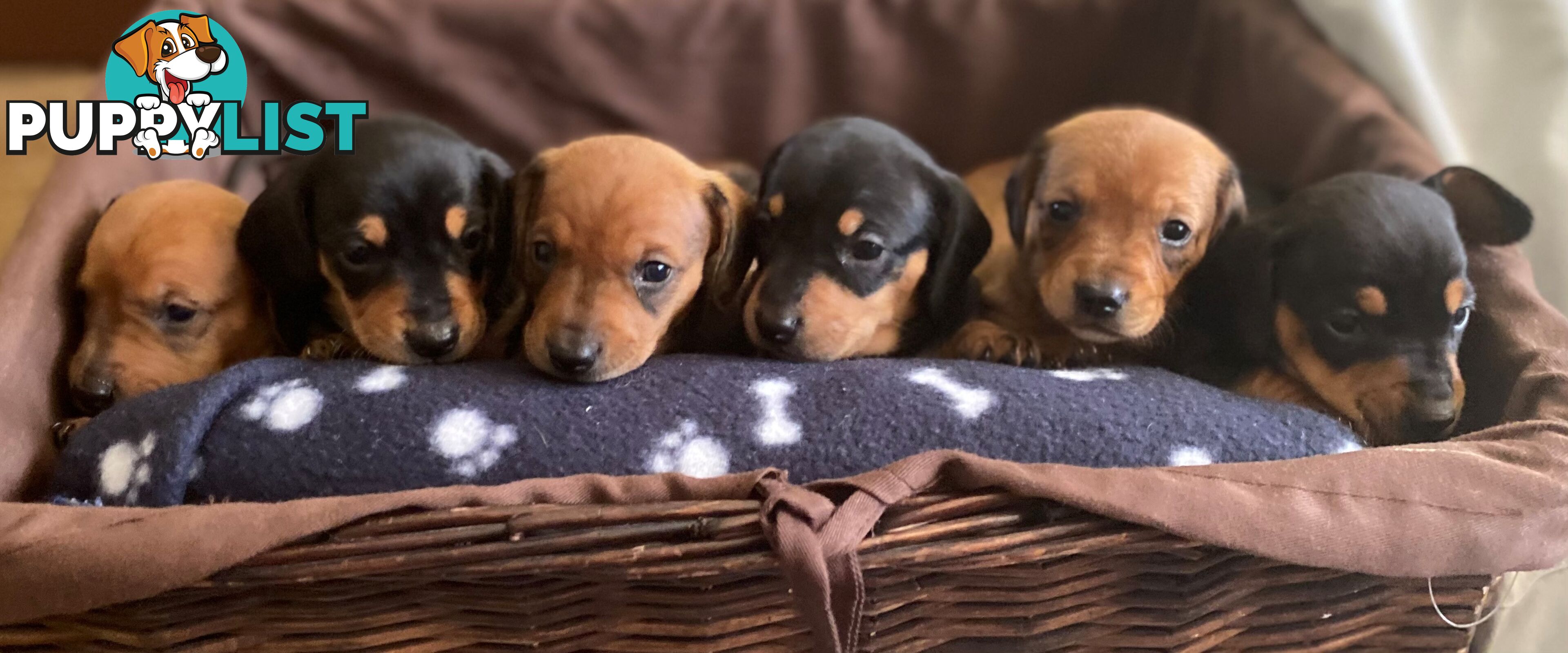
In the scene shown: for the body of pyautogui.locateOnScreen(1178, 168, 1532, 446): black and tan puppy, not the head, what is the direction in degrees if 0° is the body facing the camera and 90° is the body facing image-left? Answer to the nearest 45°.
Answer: approximately 315°

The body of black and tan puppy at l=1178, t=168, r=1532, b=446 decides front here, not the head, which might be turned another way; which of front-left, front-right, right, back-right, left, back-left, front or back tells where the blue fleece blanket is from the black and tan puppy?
right

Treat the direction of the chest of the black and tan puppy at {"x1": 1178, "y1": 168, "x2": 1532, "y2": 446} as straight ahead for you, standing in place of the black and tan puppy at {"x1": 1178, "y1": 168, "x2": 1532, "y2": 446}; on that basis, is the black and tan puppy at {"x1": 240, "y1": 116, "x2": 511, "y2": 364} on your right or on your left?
on your right

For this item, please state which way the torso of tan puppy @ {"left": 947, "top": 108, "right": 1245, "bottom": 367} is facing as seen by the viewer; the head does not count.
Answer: toward the camera

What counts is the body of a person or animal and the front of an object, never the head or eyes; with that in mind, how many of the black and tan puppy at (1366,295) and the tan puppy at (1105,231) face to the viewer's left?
0

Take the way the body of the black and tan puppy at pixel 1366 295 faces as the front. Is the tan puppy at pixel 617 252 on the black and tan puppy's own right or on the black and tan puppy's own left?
on the black and tan puppy's own right
